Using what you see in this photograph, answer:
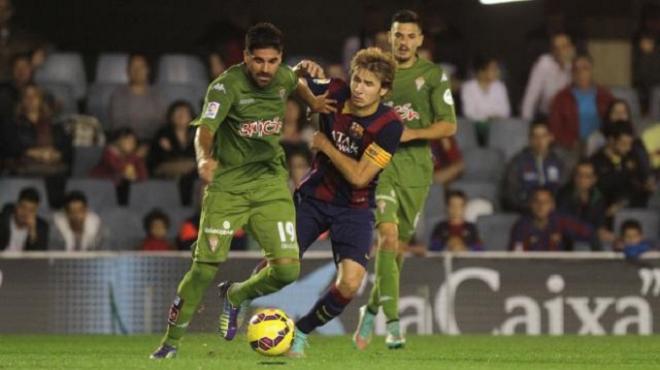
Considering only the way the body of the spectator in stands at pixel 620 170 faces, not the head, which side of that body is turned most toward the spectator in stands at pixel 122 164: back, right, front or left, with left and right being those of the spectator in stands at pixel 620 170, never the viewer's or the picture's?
right

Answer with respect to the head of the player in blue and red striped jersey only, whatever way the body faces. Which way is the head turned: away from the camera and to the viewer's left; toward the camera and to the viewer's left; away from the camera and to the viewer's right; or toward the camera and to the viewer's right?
toward the camera and to the viewer's left

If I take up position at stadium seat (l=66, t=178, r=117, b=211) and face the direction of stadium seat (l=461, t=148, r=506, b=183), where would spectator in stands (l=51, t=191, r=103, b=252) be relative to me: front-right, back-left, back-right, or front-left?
back-right

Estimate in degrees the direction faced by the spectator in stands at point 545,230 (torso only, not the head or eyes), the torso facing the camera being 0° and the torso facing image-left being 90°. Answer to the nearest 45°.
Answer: approximately 0°

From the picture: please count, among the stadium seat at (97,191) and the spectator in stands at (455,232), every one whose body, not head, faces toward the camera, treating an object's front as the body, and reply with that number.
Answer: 2

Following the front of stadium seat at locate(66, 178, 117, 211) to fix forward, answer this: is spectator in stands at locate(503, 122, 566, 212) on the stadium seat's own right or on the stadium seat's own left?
on the stadium seat's own left

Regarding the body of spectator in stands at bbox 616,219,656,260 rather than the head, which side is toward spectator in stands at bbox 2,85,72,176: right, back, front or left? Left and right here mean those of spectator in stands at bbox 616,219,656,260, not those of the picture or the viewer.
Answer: right
